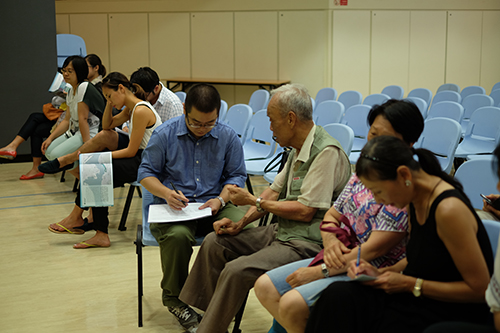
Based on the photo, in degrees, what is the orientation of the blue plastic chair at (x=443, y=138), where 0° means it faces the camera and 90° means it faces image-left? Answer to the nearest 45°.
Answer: approximately 45°

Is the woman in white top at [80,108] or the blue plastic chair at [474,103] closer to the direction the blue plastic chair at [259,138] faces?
the woman in white top

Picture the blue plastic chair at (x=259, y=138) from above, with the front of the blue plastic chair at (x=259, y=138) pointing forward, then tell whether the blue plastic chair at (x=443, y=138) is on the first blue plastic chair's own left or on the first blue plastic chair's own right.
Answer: on the first blue plastic chair's own left

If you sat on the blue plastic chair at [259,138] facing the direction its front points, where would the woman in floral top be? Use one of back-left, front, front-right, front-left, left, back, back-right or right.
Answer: front-left

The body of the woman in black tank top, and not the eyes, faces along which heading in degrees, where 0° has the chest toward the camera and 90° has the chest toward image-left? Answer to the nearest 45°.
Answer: approximately 90°

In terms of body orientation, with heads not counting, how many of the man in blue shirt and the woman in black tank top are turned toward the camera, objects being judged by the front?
1

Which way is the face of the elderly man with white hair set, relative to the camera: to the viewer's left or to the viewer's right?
to the viewer's left

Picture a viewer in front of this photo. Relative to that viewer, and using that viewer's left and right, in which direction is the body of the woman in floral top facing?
facing the viewer and to the left of the viewer

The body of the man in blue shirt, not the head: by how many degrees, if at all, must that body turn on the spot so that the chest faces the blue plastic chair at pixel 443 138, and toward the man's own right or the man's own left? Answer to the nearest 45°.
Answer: approximately 135° to the man's own left

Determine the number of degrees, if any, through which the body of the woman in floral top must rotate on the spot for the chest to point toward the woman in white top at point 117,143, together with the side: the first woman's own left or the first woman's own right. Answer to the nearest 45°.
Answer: approximately 90° to the first woman's own right
